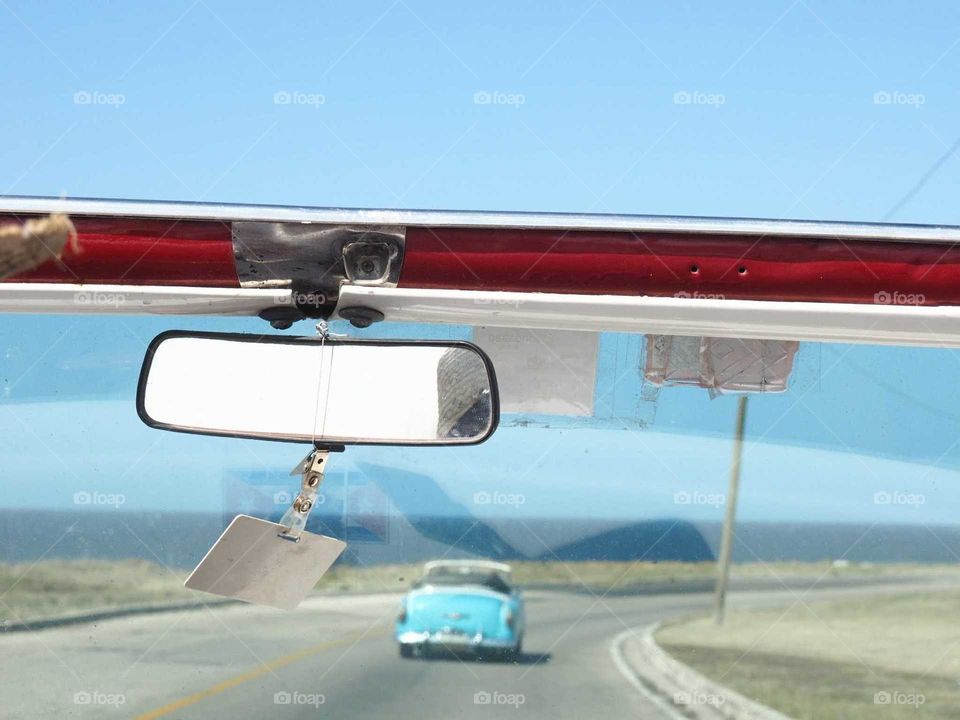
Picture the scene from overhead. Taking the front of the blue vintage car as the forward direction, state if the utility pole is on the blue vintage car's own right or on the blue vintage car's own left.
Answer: on the blue vintage car's own right

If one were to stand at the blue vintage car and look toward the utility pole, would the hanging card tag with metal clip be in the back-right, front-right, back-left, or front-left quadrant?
back-right

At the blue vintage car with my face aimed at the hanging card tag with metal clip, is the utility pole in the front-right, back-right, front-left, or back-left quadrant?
back-left

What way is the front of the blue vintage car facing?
away from the camera
